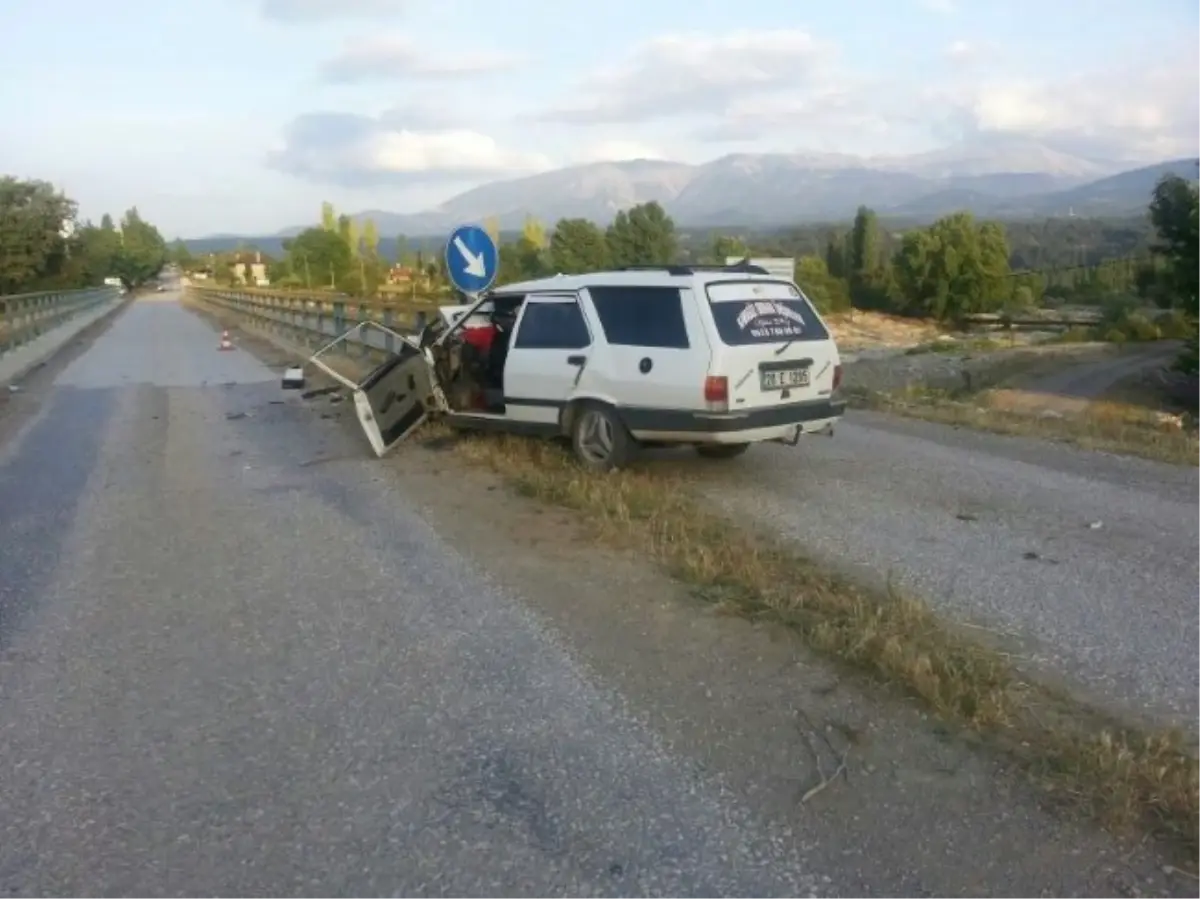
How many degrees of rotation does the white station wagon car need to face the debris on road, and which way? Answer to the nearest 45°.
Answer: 0° — it already faces it

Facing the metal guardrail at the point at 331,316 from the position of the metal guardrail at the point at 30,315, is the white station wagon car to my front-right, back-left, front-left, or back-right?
front-right

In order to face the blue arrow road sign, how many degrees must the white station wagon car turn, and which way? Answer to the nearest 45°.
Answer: approximately 45° to its right

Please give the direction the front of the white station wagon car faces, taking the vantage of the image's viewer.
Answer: facing away from the viewer and to the left of the viewer

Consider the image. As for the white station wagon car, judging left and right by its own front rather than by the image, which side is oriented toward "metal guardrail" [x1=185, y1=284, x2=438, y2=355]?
front

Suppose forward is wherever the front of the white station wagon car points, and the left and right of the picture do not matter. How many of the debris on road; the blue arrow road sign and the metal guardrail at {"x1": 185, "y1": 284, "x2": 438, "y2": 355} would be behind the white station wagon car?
0

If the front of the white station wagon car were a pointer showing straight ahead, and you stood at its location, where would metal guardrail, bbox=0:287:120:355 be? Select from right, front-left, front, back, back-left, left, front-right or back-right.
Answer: front

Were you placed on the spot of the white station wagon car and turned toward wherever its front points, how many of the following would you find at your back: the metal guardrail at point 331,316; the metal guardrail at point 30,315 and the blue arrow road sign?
0
